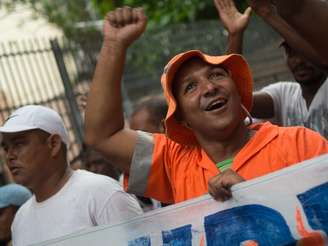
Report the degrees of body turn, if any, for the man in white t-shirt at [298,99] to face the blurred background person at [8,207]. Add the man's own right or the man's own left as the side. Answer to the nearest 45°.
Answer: approximately 90° to the man's own right

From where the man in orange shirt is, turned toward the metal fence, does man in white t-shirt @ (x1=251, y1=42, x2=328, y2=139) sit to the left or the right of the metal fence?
right

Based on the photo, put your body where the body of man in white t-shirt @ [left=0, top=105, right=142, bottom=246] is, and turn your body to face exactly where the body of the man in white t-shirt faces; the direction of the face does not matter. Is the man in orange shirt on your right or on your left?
on your left

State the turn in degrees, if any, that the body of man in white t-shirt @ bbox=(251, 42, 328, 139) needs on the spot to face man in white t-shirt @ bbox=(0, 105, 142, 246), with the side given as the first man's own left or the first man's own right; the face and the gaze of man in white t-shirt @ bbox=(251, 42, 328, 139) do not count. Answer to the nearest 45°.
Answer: approximately 45° to the first man's own right

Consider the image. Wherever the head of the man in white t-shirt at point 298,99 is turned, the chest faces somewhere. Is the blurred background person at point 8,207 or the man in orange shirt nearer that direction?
the man in orange shirt

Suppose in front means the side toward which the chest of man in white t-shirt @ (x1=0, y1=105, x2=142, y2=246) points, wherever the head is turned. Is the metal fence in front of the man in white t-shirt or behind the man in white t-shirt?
behind

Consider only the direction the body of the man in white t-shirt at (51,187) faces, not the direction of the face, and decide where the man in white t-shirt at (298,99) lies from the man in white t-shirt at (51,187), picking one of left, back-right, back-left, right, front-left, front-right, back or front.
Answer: back-left

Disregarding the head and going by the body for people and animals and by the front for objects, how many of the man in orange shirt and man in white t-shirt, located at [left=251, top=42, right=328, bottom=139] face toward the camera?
2
